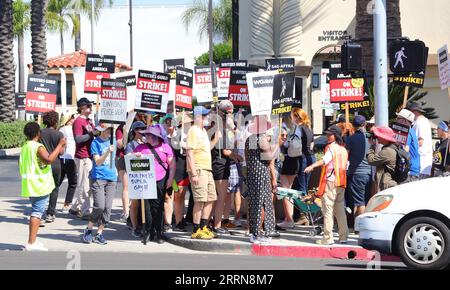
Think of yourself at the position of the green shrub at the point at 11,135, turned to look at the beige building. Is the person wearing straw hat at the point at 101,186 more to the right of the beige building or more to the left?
right

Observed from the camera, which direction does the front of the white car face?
facing to the left of the viewer

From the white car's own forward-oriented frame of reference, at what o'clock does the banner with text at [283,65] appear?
The banner with text is roughly at 2 o'clock from the white car.

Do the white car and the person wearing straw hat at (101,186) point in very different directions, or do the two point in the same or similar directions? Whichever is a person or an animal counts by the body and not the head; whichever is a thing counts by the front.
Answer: very different directions

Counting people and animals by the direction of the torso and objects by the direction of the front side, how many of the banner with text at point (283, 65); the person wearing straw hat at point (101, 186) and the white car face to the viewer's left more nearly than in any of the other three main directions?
1

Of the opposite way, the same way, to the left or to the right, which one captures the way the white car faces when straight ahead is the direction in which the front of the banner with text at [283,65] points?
to the right
